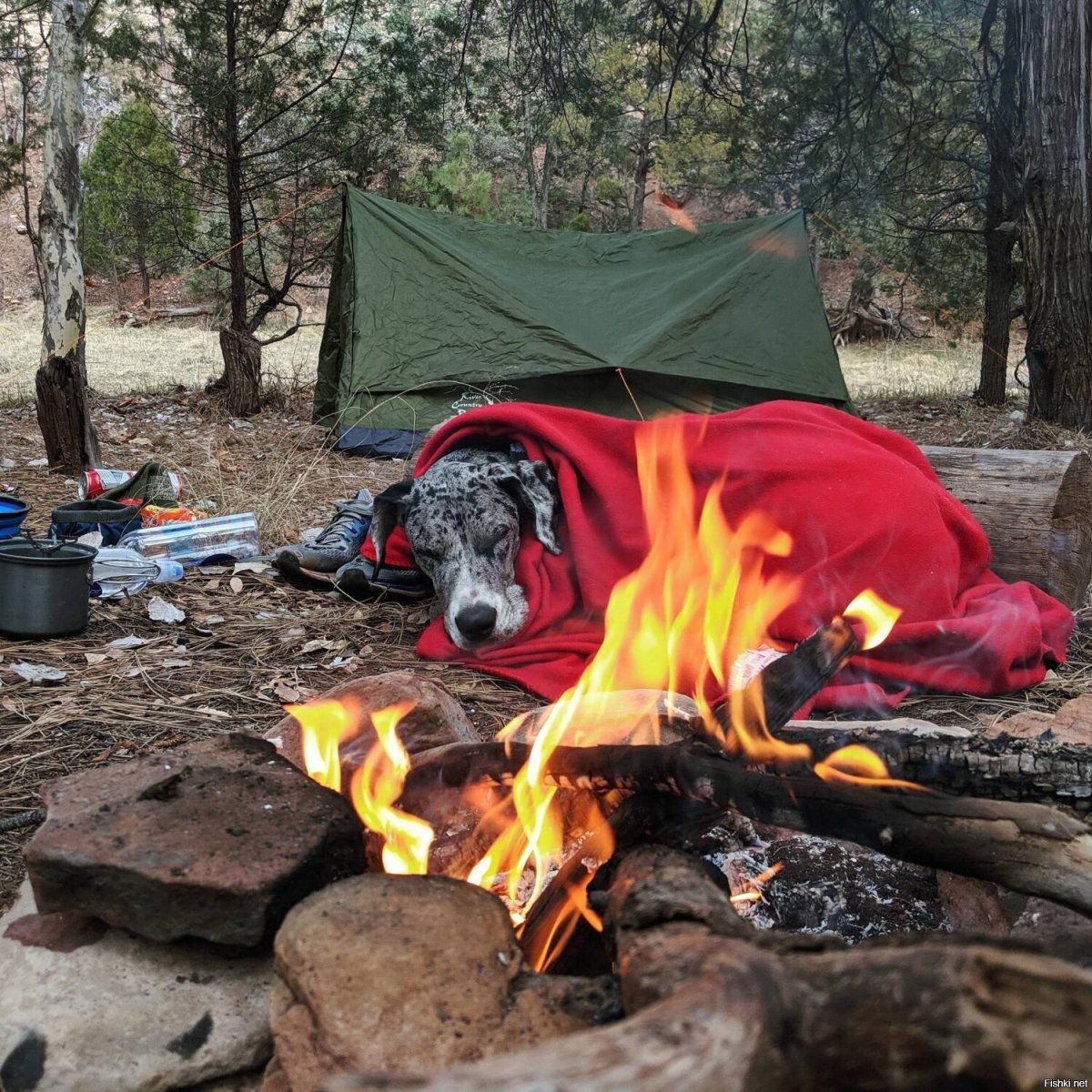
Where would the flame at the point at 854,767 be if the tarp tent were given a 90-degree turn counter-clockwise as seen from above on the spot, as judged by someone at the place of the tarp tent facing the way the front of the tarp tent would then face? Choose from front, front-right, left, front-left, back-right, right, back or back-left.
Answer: front

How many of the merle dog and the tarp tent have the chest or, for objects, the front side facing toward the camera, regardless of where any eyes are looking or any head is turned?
1

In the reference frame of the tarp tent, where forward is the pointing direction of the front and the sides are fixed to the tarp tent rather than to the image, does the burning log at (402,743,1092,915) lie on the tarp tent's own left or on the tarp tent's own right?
on the tarp tent's own left

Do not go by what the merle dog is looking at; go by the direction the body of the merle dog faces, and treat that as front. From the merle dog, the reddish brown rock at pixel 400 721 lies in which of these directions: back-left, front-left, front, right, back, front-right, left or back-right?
front
